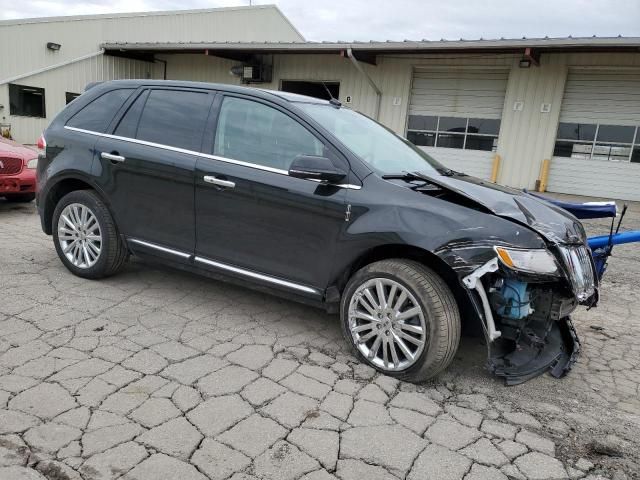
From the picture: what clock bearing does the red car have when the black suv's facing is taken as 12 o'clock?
The red car is roughly at 6 o'clock from the black suv.

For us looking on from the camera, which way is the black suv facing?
facing the viewer and to the right of the viewer

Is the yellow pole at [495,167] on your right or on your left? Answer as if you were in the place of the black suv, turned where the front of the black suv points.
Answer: on your left

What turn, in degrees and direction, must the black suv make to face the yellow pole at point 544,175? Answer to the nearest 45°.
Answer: approximately 90° to its left
